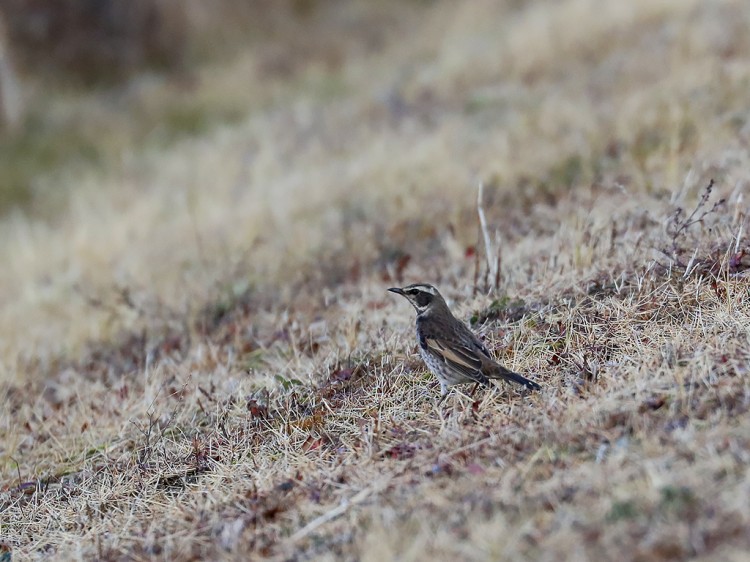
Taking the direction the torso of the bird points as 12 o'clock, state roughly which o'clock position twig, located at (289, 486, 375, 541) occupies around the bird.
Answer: The twig is roughly at 10 o'clock from the bird.

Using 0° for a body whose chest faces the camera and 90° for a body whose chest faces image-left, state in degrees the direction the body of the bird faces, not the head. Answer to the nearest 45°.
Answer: approximately 90°
